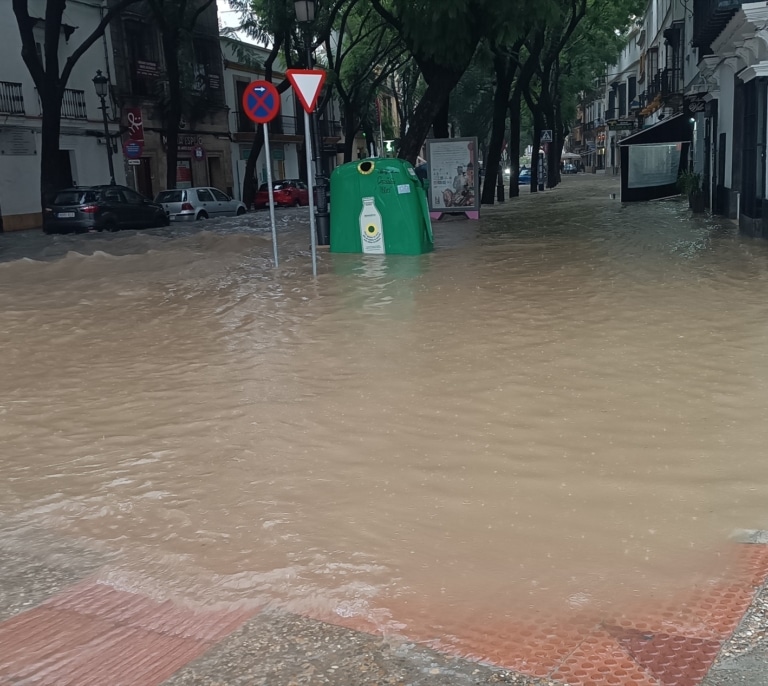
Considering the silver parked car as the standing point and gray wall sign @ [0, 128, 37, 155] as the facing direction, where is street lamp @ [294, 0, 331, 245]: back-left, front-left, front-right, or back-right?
back-left

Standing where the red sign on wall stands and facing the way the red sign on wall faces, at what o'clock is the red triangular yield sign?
The red triangular yield sign is roughly at 12 o'clock from the red sign on wall.

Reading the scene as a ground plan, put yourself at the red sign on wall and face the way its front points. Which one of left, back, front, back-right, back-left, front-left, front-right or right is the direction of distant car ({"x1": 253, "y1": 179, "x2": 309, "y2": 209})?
back-left

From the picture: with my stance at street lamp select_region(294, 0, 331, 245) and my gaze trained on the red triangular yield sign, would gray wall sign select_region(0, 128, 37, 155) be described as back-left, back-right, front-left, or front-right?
back-right

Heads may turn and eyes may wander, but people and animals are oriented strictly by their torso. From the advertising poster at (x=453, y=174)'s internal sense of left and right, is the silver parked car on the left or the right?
on its right

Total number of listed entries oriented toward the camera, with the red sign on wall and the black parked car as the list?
1
